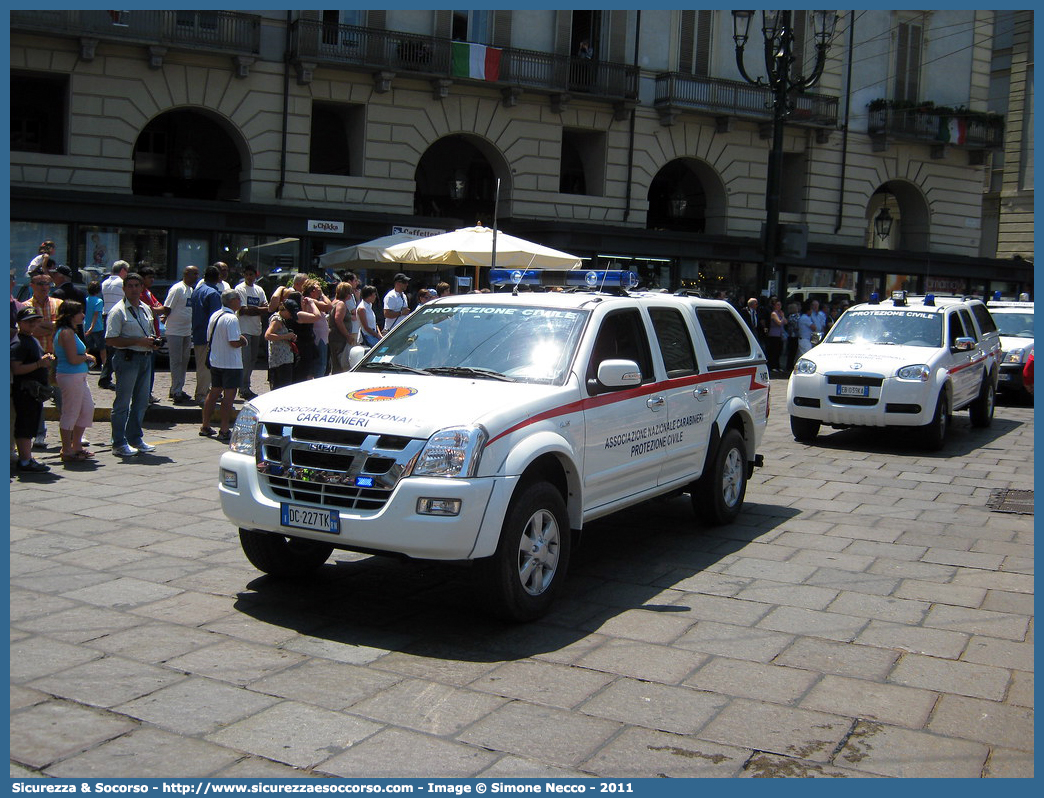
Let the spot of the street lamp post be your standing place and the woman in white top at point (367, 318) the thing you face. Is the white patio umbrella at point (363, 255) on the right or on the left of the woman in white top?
right

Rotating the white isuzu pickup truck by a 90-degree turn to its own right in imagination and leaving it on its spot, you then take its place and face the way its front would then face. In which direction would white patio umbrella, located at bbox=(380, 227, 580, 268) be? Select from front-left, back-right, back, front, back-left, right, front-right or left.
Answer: front-right

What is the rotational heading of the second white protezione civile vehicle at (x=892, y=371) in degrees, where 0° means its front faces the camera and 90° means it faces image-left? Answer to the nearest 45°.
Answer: approximately 45°

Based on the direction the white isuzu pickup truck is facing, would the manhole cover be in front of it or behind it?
behind

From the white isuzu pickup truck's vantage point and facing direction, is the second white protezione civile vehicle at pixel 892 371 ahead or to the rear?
to the rear

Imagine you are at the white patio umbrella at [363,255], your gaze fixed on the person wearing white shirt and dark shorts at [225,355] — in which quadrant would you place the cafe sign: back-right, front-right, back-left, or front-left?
back-right
